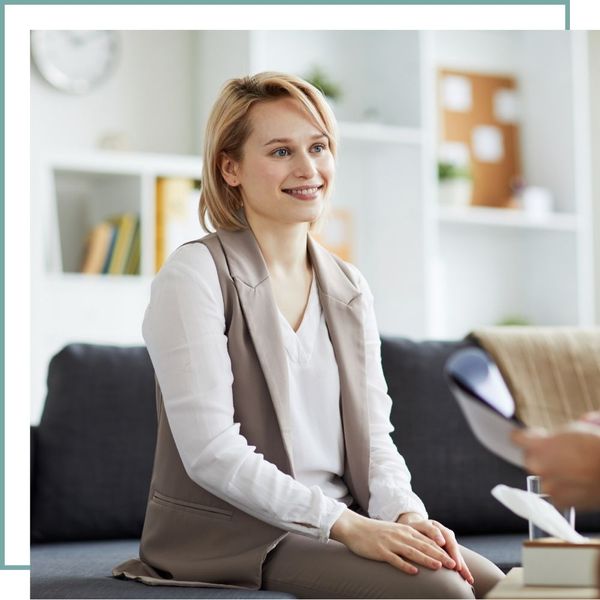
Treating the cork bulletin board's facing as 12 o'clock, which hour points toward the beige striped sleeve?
The beige striped sleeve is roughly at 12 o'clock from the cork bulletin board.

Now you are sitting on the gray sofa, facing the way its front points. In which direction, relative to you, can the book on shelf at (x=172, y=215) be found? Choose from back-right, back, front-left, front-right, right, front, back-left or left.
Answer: back

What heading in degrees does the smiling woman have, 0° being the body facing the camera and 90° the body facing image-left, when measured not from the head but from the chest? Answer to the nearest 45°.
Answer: approximately 315°

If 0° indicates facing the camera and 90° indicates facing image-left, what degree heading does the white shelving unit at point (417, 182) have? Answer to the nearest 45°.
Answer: approximately 0°

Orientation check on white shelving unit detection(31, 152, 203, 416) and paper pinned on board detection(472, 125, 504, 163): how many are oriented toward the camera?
2

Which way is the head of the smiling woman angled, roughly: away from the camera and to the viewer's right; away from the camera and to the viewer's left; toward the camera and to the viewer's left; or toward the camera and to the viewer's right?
toward the camera and to the viewer's right

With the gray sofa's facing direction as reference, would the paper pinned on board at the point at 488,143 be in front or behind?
behind

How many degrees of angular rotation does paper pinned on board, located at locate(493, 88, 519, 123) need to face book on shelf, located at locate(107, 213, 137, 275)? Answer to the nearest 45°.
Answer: approximately 45° to its right
